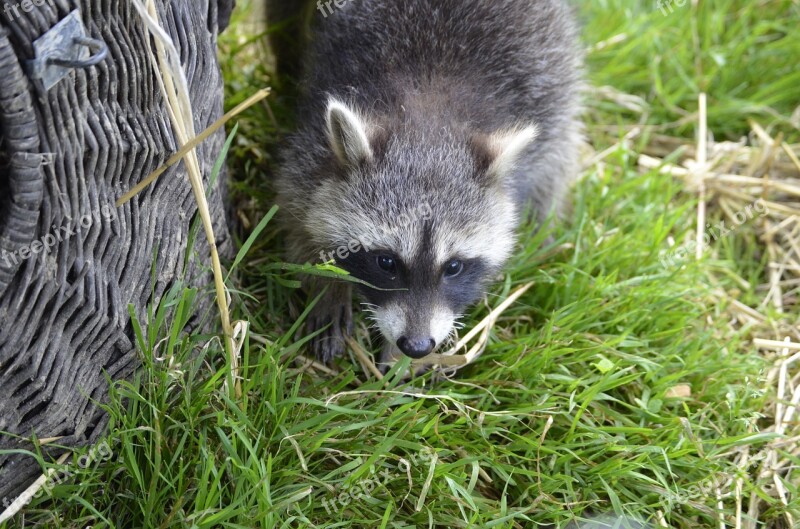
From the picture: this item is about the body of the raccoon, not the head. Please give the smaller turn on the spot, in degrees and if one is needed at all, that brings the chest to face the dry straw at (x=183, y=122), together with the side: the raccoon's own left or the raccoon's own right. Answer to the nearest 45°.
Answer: approximately 45° to the raccoon's own right

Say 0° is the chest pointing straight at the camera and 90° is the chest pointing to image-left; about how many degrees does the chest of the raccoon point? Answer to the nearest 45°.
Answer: approximately 0°
